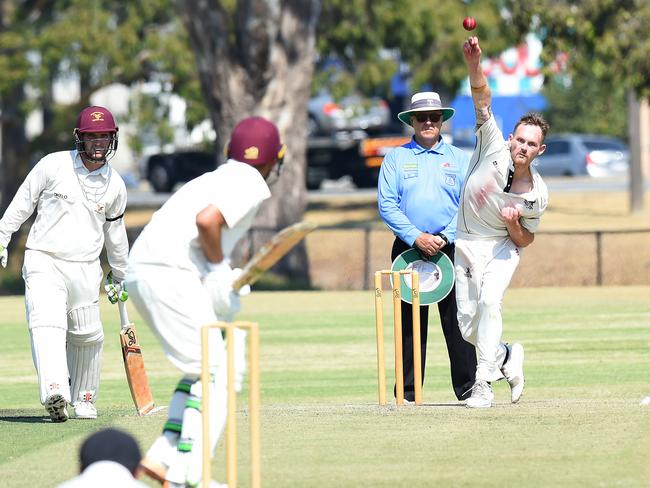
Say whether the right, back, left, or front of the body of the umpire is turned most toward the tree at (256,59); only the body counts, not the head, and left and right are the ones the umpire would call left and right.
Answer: back

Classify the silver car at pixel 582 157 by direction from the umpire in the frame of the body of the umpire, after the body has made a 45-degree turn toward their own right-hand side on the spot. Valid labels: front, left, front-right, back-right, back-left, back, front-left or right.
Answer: back-right

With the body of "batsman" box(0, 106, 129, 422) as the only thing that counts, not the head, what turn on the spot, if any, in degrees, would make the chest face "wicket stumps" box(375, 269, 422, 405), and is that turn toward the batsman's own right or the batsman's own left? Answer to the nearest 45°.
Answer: approximately 90° to the batsman's own left

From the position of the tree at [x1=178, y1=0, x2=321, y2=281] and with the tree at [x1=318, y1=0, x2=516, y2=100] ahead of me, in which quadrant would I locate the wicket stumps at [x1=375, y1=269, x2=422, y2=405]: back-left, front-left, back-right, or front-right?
back-right

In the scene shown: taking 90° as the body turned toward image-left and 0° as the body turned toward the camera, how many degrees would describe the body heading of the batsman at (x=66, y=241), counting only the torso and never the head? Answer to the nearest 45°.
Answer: approximately 0°

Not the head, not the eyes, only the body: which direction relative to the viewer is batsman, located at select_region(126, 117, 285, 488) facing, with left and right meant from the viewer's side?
facing away from the viewer and to the right of the viewer

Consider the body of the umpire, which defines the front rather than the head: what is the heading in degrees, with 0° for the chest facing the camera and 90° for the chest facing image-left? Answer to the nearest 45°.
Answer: approximately 0°

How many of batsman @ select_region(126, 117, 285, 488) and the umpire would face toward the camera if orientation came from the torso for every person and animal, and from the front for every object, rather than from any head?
1

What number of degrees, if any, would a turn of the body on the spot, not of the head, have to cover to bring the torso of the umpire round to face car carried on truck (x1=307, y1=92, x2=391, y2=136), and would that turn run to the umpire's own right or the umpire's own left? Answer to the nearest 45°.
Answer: approximately 180°
